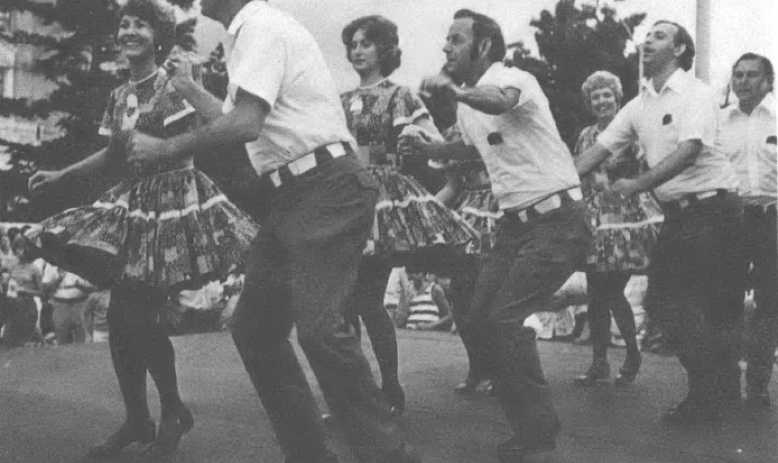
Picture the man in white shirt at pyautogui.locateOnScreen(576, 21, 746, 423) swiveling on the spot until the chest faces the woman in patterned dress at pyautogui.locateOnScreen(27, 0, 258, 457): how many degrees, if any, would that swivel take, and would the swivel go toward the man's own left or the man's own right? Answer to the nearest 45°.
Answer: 0° — they already face them

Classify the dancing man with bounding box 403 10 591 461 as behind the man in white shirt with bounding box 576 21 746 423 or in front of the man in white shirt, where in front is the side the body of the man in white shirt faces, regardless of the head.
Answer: in front

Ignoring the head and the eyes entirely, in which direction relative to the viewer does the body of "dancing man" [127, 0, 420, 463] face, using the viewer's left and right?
facing to the left of the viewer

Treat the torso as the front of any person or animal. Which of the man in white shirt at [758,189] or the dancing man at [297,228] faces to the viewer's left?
the dancing man

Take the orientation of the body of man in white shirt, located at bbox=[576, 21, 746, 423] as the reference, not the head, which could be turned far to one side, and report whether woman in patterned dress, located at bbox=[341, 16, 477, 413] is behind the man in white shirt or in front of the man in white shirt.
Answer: in front

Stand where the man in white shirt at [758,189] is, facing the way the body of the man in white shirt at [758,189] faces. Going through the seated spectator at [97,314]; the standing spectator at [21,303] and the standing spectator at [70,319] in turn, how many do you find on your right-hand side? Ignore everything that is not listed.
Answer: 3

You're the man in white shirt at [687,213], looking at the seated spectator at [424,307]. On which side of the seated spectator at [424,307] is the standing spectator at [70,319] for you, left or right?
left

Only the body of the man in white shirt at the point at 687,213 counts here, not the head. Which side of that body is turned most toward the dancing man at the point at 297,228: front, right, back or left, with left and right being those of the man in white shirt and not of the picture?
front

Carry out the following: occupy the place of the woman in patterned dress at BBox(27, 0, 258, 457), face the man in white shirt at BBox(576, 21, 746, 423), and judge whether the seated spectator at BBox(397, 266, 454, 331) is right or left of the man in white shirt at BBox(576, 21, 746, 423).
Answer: left

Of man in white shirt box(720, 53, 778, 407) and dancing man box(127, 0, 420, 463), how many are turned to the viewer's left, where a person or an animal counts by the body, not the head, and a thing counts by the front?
1
